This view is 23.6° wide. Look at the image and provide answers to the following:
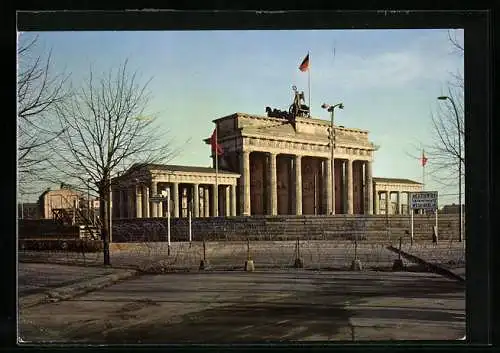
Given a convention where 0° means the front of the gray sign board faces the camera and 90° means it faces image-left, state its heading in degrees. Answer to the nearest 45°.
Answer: approximately 0°

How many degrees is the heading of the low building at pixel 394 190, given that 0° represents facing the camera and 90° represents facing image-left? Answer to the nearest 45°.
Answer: approximately 315°

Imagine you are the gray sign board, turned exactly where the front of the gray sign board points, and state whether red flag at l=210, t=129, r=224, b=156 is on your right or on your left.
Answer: on your right

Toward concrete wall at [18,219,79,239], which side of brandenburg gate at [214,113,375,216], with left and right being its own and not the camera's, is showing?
right

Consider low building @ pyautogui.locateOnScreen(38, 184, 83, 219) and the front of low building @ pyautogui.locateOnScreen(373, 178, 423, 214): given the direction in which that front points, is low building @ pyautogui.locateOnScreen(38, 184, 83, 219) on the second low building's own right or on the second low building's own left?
on the second low building's own right

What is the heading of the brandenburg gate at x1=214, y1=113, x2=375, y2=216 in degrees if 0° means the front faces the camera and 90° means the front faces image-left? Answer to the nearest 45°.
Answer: approximately 315°
